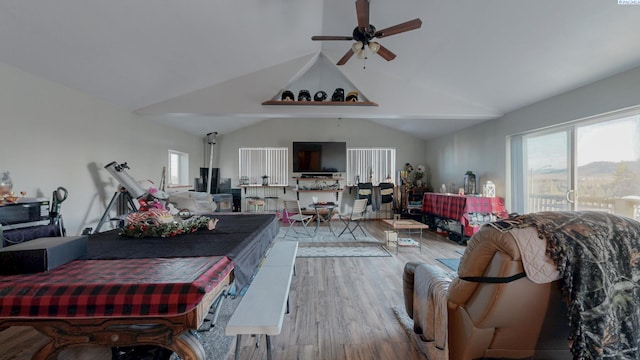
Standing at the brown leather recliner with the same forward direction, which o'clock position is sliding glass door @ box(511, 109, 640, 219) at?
The sliding glass door is roughly at 2 o'clock from the brown leather recliner.

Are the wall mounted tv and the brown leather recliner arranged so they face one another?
yes

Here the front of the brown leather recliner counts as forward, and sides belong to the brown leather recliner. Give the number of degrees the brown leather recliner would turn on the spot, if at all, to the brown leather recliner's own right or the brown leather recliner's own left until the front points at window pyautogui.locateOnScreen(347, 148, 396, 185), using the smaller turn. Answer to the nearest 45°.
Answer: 0° — it already faces it

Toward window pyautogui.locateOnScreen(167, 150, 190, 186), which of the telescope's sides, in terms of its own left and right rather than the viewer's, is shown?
right

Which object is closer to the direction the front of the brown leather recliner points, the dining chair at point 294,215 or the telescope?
the dining chair

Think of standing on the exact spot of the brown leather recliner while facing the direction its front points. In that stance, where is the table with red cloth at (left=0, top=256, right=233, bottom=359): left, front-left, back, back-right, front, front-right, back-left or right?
left

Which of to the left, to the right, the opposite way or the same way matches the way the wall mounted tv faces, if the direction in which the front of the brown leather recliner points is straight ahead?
the opposite way

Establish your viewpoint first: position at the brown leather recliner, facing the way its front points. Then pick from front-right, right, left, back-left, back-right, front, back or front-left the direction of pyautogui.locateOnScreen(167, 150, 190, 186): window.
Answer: front-left

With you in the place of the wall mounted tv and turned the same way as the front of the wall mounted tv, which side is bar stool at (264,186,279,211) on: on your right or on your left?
on your right

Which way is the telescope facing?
to the viewer's left

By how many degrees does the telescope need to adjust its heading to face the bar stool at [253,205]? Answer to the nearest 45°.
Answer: approximately 135° to its right

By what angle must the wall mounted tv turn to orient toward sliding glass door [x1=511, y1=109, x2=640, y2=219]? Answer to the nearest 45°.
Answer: approximately 45° to its left

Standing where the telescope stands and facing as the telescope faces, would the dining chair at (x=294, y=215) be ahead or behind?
behind

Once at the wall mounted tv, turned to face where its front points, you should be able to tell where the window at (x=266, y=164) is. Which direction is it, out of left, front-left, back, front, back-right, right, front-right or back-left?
right

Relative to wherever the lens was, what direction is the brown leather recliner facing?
facing away from the viewer and to the left of the viewer
